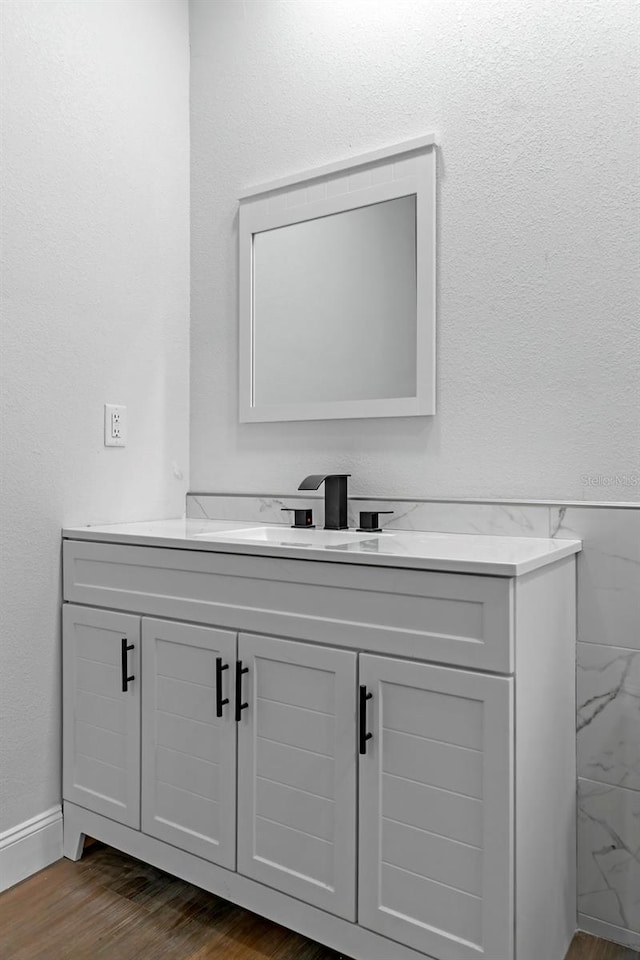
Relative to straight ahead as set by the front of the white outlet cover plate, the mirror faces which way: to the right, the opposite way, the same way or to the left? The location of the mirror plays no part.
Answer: to the right

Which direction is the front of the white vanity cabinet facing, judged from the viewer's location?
facing the viewer and to the left of the viewer

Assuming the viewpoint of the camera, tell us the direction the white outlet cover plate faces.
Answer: facing the viewer and to the right of the viewer

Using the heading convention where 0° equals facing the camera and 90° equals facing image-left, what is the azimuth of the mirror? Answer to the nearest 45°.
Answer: approximately 45°

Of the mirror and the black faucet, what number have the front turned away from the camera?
0

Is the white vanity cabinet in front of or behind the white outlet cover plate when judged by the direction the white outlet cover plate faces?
in front

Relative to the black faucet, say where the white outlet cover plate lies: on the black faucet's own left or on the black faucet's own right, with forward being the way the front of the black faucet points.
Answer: on the black faucet's own right

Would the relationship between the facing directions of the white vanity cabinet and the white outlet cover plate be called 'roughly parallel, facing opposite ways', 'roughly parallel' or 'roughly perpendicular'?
roughly perpendicular

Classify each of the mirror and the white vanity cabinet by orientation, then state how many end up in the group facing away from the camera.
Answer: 0

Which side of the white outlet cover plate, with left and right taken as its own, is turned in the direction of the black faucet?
front

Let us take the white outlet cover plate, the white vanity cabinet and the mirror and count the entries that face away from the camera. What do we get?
0

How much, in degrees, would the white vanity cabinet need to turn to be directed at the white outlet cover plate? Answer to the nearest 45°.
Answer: approximately 90° to its right
